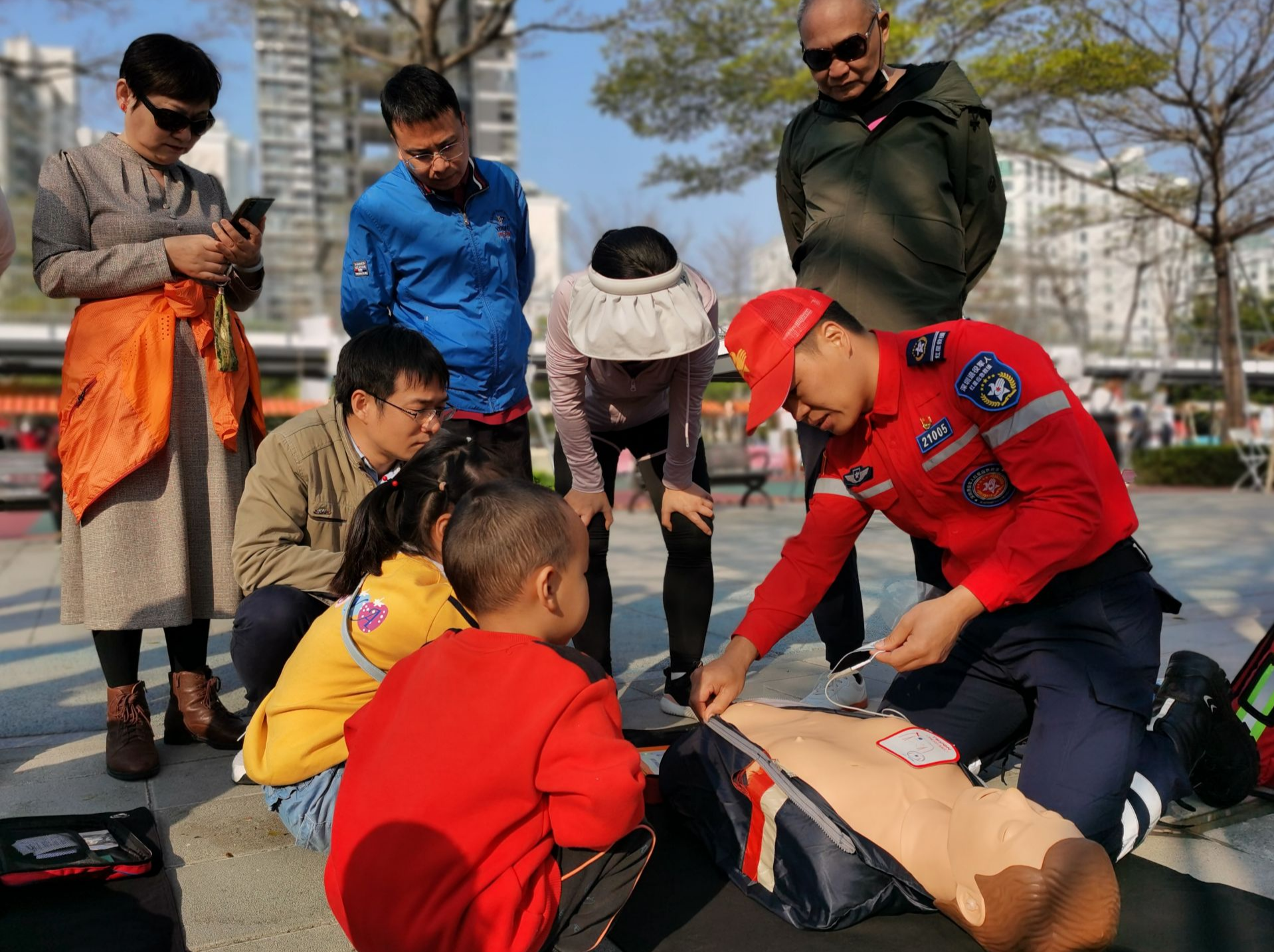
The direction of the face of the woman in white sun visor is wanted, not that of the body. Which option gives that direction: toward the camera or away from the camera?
toward the camera

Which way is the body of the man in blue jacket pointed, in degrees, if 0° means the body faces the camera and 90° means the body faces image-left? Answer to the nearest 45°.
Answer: approximately 315°

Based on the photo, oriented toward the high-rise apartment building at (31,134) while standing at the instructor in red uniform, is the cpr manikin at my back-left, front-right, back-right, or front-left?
back-left

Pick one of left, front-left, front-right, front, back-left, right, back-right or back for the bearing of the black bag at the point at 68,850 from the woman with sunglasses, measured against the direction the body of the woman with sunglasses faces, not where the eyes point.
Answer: front-right

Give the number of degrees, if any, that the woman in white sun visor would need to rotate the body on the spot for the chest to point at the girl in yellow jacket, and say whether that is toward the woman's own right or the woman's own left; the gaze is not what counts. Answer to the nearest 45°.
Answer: approximately 45° to the woman's own right

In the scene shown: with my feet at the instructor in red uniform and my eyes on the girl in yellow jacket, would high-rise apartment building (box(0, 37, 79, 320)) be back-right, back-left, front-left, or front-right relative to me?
front-right

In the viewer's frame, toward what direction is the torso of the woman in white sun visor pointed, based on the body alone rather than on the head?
toward the camera

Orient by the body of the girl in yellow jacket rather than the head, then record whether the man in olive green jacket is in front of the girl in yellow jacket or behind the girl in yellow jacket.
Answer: in front

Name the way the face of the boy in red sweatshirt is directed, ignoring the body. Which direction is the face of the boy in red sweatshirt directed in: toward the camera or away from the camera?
away from the camera

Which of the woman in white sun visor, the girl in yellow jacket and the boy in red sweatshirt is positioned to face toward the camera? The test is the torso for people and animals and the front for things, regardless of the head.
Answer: the woman in white sun visor

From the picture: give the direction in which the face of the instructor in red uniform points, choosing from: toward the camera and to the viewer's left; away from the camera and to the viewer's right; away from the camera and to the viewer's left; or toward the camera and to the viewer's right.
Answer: toward the camera and to the viewer's left

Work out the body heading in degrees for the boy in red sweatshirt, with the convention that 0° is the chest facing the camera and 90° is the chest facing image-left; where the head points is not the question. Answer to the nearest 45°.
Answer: approximately 225°

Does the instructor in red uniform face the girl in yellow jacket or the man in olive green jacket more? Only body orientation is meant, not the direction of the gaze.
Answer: the girl in yellow jacket

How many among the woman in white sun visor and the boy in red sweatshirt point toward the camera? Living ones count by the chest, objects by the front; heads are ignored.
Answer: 1

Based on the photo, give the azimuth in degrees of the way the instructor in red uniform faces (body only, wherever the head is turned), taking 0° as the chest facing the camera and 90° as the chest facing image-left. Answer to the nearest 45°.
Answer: approximately 45°

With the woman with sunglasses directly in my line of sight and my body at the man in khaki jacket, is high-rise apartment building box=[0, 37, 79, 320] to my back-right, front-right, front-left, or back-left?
front-right
